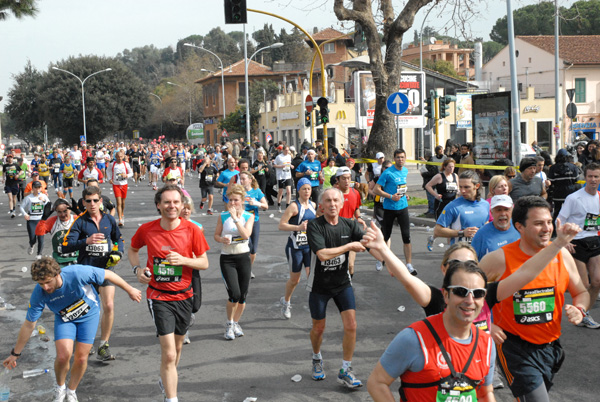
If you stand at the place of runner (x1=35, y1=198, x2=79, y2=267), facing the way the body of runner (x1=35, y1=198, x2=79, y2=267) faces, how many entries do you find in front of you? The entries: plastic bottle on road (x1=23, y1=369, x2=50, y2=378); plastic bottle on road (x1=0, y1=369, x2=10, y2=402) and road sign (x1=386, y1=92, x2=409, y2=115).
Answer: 2

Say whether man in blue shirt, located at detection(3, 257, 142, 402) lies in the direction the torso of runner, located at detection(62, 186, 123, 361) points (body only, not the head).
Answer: yes

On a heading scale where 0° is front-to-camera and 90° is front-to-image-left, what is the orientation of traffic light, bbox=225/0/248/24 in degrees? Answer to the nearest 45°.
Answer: approximately 0°

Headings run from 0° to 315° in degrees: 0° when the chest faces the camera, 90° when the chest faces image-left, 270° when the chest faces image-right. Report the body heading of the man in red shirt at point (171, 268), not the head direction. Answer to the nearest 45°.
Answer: approximately 0°

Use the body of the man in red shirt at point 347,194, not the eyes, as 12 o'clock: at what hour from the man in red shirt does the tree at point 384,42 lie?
The tree is roughly at 6 o'clock from the man in red shirt.

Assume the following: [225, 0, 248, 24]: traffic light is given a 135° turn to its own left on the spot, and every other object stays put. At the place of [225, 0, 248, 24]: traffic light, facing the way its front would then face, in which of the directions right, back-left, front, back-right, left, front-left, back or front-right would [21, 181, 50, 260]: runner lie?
back

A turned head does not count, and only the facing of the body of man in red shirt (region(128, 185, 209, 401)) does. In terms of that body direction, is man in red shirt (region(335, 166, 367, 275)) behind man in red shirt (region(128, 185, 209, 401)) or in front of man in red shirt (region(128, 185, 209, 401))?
behind
